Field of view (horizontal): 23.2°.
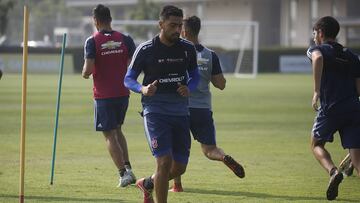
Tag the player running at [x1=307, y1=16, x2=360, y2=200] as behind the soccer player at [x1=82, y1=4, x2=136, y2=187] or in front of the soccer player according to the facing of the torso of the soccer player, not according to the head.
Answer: behind

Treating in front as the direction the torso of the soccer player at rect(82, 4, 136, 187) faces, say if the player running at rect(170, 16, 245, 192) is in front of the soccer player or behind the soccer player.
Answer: behind

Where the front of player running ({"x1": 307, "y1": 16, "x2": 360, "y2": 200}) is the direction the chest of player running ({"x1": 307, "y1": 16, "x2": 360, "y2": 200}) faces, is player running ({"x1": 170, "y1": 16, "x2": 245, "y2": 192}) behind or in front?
in front

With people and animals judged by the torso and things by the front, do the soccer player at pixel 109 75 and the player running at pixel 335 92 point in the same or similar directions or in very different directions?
same or similar directions

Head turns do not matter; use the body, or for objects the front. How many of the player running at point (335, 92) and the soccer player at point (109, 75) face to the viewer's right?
0

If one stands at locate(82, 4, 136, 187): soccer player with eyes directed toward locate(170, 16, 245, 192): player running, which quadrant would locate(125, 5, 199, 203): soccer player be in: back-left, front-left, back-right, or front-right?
front-right

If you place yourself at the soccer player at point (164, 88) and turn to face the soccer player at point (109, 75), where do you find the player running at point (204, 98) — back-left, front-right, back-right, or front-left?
front-right

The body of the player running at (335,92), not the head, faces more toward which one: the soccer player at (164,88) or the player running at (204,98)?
the player running

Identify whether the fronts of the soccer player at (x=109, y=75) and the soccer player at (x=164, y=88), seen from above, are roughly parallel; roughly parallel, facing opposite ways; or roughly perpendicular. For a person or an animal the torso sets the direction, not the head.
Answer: roughly parallel, facing opposite ways

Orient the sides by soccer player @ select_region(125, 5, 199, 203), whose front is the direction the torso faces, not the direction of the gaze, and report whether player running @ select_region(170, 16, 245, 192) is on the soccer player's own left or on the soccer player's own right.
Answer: on the soccer player's own left

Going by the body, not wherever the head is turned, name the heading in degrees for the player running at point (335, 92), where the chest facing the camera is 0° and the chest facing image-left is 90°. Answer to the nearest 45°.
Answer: approximately 135°

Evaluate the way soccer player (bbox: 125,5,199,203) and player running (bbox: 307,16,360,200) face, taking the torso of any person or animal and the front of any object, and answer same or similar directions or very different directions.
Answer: very different directions

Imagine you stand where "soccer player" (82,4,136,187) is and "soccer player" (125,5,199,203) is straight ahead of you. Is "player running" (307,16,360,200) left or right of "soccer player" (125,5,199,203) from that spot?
left

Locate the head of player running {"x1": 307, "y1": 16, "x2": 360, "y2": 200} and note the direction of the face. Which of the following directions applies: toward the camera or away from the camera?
away from the camera

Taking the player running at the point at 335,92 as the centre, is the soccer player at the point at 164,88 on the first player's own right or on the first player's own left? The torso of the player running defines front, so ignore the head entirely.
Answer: on the first player's own left
